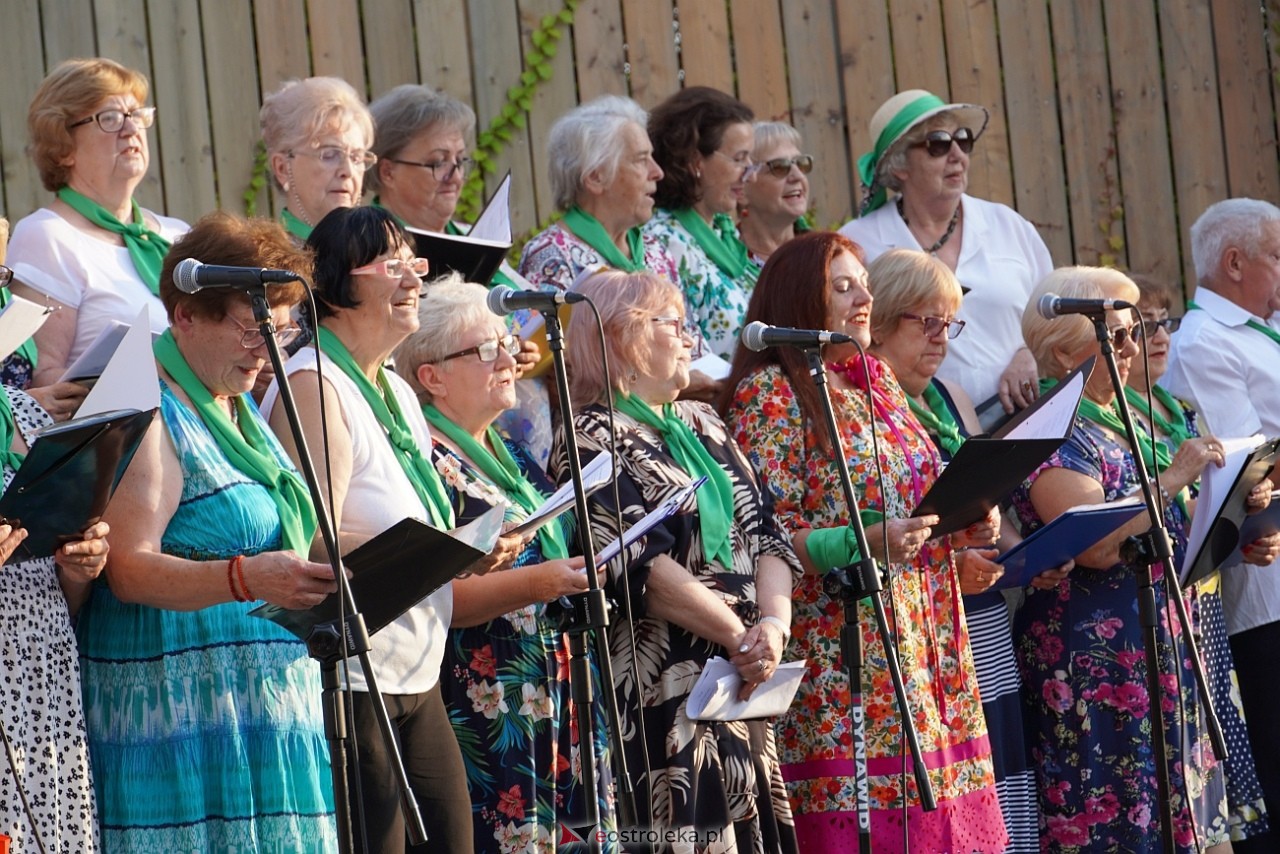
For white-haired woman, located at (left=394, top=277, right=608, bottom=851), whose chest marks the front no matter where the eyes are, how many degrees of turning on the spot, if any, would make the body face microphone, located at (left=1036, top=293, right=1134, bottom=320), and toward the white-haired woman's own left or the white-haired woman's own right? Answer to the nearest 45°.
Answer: approximately 45° to the white-haired woman's own left

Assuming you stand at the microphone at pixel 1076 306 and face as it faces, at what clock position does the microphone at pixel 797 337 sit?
the microphone at pixel 797 337 is roughly at 11 o'clock from the microphone at pixel 1076 306.

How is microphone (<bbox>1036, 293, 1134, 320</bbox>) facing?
to the viewer's left

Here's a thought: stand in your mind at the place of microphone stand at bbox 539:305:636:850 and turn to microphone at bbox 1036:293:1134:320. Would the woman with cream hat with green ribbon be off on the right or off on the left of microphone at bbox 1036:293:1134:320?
left

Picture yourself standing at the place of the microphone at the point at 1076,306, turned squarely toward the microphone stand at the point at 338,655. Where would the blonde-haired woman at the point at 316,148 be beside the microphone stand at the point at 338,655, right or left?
right

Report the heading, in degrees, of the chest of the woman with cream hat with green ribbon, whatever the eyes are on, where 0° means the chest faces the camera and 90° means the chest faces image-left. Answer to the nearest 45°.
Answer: approximately 315°

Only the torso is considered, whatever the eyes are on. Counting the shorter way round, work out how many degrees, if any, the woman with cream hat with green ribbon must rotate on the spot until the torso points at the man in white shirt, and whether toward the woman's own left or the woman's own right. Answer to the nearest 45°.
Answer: approximately 45° to the woman's own left

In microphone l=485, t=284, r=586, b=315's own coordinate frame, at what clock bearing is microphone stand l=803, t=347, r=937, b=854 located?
The microphone stand is roughly at 5 o'clock from the microphone.
